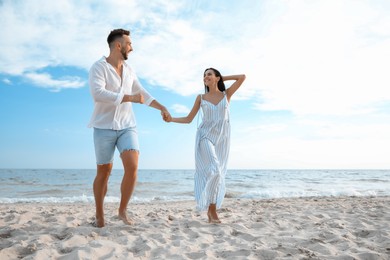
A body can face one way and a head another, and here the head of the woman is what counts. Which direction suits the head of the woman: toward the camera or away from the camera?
toward the camera

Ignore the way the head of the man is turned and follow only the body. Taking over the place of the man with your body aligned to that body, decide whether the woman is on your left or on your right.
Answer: on your left

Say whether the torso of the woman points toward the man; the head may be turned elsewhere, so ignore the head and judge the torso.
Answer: no

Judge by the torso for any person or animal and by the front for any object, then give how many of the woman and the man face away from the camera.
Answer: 0

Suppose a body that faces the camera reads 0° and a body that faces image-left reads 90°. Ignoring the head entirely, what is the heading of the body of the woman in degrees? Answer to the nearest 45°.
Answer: approximately 0°

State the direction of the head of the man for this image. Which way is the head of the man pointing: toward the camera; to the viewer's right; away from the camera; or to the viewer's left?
to the viewer's right

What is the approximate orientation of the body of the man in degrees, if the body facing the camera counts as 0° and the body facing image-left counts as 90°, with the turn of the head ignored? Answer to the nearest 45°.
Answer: approximately 315°
